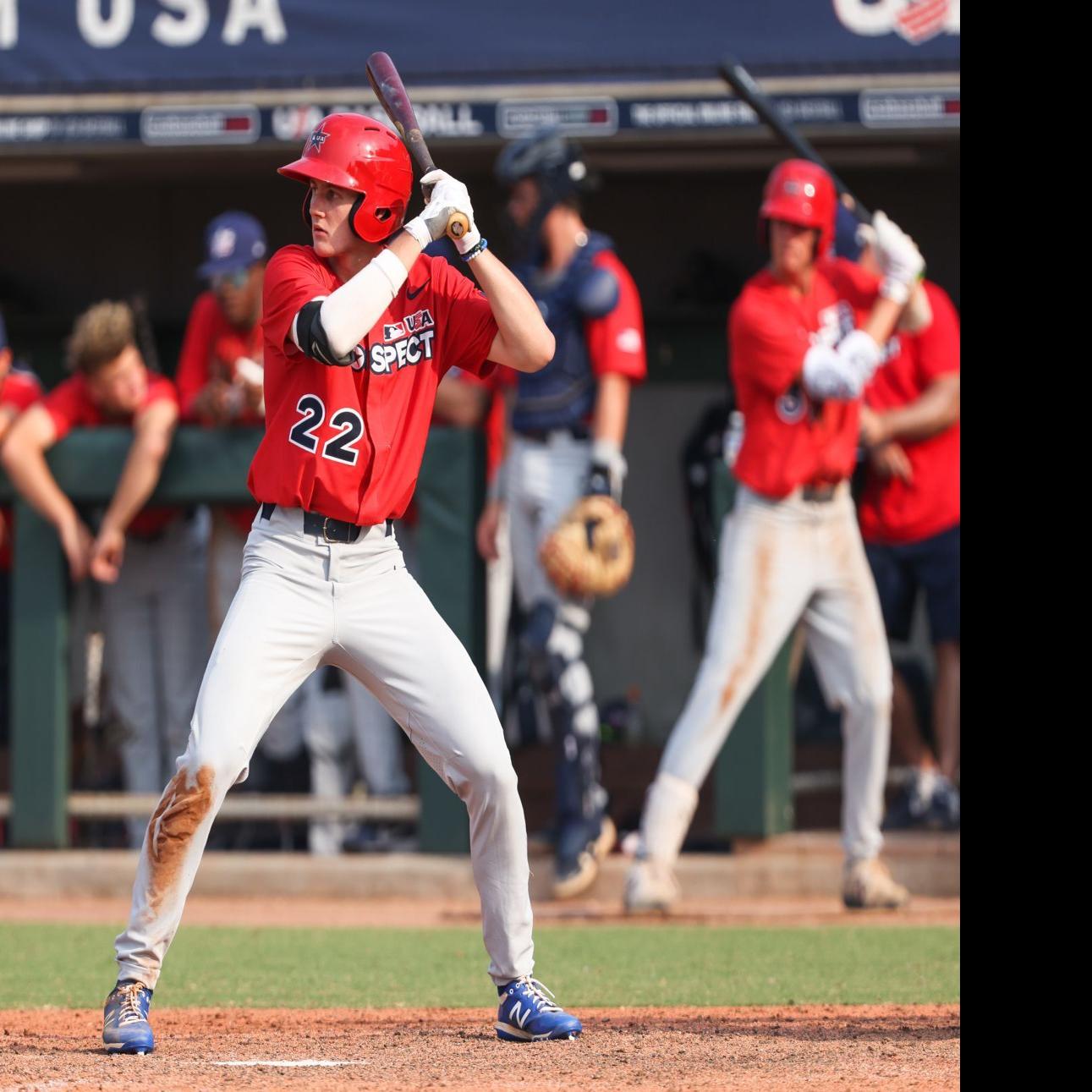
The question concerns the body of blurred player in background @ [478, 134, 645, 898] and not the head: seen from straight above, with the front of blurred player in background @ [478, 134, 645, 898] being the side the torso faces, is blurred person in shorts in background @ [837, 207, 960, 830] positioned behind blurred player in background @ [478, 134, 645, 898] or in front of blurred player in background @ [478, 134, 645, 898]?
behind

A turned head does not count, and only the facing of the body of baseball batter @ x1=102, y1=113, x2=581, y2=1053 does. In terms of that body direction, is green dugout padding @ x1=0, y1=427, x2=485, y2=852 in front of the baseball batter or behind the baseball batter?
behind

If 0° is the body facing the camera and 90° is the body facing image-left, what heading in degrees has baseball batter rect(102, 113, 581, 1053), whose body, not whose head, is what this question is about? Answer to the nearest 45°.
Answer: approximately 0°

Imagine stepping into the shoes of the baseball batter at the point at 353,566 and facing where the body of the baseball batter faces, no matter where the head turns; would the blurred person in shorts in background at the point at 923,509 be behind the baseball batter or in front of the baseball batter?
behind

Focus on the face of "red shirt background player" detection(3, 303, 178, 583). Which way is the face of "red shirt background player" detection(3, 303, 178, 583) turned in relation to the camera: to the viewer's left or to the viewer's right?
to the viewer's right

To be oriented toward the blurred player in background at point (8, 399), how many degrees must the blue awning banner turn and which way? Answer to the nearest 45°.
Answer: approximately 90° to its right

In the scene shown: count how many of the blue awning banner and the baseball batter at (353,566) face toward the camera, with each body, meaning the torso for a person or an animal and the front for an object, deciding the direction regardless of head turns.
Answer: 2

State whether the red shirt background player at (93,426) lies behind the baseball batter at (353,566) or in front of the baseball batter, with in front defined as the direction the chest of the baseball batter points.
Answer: behind

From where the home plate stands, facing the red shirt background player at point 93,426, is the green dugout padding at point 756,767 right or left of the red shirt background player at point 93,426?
right
